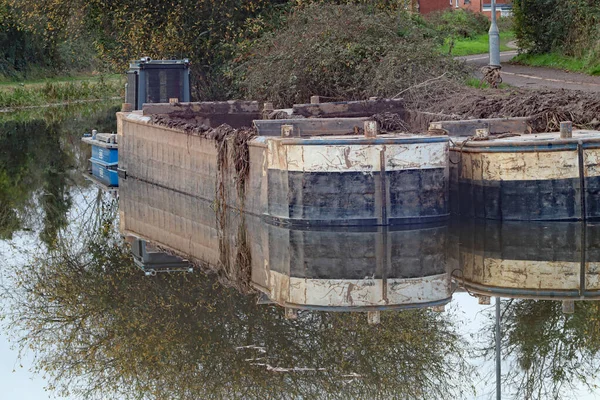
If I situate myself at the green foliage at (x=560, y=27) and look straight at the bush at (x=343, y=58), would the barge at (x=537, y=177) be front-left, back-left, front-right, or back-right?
front-left

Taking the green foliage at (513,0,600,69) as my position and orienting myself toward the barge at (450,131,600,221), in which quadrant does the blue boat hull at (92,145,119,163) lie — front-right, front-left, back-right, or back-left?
front-right
